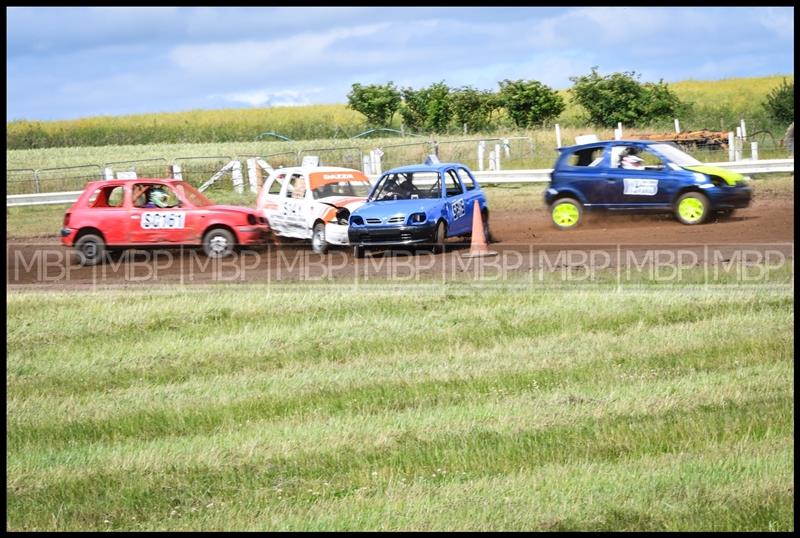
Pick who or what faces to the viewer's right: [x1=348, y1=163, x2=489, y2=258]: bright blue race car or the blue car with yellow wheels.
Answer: the blue car with yellow wheels

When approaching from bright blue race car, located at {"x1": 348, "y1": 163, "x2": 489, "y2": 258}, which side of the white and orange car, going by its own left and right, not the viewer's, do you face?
front

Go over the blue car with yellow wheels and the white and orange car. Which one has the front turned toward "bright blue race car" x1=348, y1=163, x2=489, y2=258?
the white and orange car

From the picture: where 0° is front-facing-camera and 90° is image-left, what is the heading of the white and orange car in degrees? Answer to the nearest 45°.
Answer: approximately 315°

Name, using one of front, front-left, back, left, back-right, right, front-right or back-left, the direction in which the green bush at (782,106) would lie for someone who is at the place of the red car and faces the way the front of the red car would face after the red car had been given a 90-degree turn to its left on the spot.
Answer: front-right

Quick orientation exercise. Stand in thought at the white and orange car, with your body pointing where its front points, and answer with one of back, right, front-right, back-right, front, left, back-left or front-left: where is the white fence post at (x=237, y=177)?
back-left

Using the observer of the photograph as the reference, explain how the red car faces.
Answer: facing to the right of the viewer

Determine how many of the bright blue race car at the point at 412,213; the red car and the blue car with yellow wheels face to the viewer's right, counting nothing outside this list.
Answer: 2

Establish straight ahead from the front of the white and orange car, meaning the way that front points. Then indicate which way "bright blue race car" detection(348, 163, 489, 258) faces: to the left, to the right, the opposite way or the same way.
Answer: to the right

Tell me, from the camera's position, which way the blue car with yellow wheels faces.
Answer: facing to the right of the viewer

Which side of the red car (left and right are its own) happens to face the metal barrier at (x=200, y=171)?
left

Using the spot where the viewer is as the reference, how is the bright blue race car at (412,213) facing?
facing the viewer and to the left of the viewer

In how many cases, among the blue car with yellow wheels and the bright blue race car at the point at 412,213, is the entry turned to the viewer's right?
1

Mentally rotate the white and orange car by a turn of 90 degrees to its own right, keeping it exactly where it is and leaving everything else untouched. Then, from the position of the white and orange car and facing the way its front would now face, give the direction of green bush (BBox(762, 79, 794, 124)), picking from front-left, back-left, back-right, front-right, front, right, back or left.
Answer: back

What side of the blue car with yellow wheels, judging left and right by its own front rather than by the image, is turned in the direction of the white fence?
left
